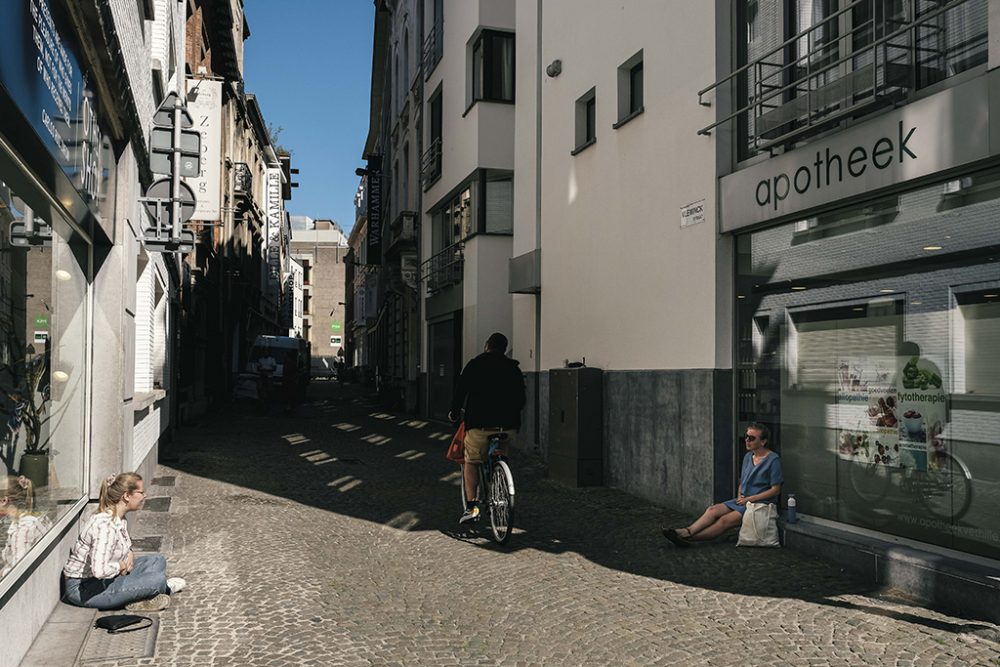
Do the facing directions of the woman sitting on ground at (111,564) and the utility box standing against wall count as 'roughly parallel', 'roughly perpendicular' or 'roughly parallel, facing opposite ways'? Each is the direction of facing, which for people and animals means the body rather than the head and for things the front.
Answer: roughly parallel, facing opposite ways

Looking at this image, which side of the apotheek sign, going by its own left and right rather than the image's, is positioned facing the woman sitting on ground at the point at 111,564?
front

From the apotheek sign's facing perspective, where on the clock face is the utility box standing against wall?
The utility box standing against wall is roughly at 3 o'clock from the apotheek sign.

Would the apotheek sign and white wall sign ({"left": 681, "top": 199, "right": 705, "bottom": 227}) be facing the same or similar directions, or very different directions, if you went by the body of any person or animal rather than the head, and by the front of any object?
same or similar directions

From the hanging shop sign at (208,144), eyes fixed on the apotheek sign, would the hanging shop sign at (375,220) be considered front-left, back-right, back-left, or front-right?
back-left

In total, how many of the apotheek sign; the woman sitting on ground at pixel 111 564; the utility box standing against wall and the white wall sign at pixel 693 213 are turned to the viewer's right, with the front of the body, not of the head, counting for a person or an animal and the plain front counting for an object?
1

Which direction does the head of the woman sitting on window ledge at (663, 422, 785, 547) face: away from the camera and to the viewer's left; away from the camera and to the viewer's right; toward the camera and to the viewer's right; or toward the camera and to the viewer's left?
toward the camera and to the viewer's left

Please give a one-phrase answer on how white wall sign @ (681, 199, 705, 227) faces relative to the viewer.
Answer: facing the viewer and to the left of the viewer

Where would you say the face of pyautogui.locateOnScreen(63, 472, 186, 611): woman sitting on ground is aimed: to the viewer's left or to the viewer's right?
to the viewer's right

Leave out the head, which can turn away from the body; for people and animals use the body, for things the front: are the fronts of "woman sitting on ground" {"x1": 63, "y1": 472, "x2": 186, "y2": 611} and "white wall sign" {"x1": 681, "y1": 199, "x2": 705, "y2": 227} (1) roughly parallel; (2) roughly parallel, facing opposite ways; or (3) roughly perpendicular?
roughly parallel, facing opposite ways

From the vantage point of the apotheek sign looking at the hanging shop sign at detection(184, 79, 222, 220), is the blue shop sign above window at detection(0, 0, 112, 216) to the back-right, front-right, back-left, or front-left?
front-left

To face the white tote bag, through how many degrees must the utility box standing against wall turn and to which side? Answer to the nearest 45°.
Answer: approximately 45° to its left

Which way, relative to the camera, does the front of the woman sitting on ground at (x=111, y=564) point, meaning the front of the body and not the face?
to the viewer's right

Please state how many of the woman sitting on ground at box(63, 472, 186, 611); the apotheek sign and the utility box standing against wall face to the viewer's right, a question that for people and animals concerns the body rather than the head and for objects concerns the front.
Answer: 1
